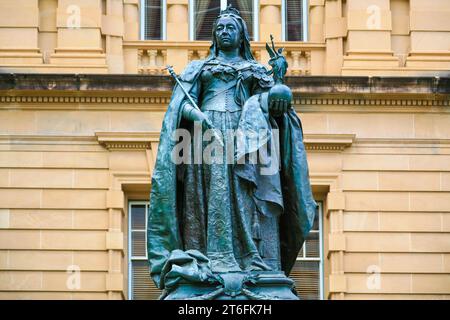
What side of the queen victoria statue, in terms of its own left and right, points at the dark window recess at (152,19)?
back

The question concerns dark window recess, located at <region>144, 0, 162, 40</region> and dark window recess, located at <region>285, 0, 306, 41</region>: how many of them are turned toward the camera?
2

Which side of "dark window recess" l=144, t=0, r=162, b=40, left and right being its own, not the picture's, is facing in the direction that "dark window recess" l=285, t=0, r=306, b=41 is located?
left

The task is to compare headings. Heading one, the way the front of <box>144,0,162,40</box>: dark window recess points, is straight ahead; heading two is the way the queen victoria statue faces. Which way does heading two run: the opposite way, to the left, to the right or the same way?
the same way

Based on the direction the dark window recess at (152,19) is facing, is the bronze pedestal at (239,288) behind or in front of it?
in front

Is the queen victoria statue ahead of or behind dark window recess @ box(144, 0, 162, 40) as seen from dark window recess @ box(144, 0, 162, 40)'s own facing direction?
ahead

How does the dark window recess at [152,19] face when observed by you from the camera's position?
facing the viewer

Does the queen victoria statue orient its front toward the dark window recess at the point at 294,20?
no

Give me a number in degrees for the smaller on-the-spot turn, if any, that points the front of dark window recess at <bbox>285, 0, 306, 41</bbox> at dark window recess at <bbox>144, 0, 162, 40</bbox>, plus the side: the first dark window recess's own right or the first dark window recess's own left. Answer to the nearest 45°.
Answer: approximately 90° to the first dark window recess's own right

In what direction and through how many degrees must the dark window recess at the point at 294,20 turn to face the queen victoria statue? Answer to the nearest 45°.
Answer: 0° — it already faces it

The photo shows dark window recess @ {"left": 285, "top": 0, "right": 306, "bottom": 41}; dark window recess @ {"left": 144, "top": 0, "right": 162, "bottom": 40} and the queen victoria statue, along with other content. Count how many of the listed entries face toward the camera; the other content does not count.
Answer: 3

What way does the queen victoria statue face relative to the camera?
toward the camera

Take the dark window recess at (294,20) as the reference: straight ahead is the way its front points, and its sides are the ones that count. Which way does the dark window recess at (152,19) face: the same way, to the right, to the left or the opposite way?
the same way

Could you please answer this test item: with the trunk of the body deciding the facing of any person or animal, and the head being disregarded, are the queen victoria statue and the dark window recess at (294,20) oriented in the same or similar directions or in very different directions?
same or similar directions

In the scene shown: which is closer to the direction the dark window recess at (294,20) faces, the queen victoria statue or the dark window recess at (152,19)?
the queen victoria statue

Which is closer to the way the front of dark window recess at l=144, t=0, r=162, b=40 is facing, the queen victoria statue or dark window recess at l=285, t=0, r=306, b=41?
the queen victoria statue
